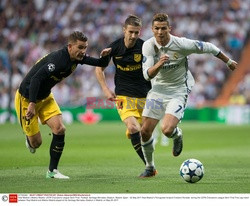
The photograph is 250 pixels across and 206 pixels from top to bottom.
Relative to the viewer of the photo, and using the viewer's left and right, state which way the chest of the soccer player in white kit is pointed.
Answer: facing the viewer
